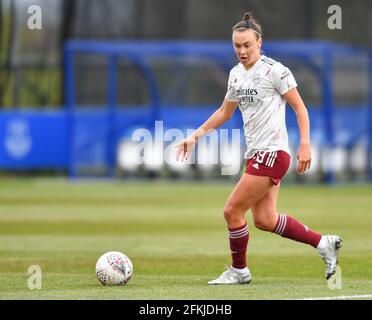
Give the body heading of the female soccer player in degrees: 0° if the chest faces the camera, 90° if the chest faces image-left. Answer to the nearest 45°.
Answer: approximately 45°

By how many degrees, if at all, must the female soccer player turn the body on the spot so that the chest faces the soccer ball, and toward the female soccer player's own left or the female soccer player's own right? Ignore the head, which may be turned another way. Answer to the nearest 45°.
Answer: approximately 45° to the female soccer player's own right

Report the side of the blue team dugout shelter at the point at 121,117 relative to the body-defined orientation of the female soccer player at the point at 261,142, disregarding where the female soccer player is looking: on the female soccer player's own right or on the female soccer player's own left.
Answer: on the female soccer player's own right

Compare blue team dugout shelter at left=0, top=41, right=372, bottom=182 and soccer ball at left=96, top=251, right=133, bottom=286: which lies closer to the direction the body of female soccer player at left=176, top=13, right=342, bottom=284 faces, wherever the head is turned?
the soccer ball
